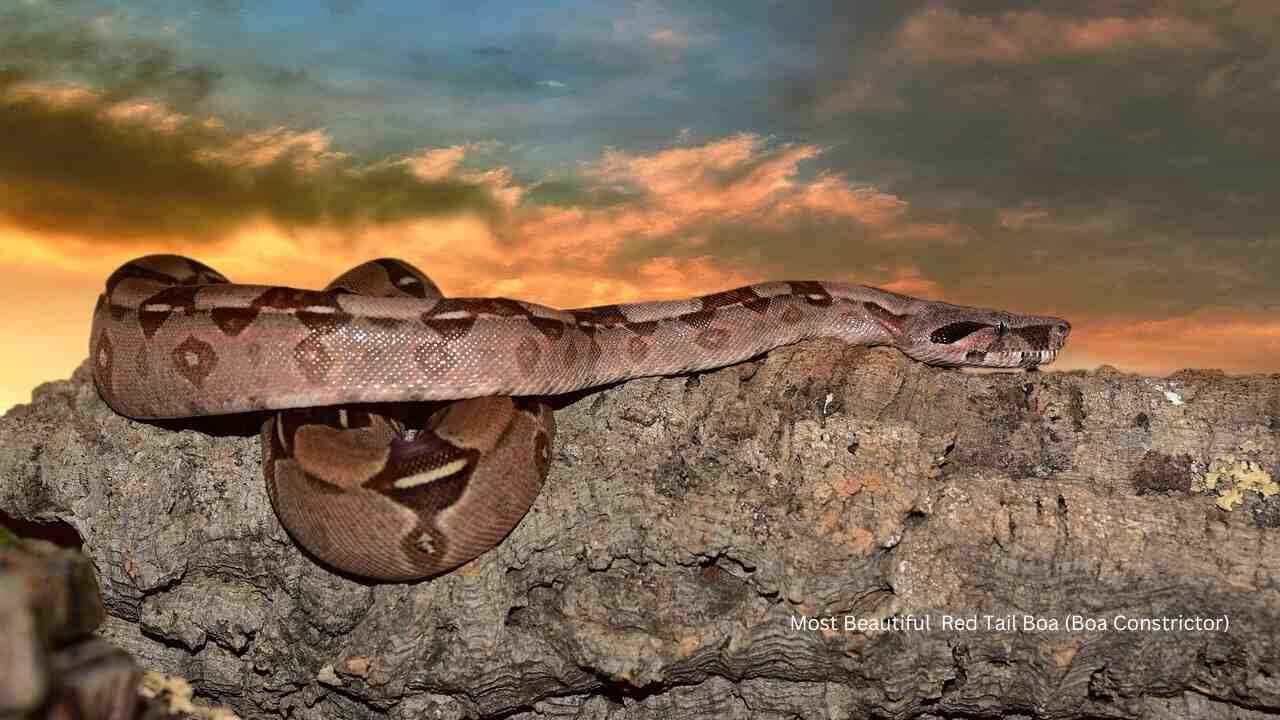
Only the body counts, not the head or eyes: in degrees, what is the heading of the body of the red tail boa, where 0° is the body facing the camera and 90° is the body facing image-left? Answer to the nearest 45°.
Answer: approximately 270°
